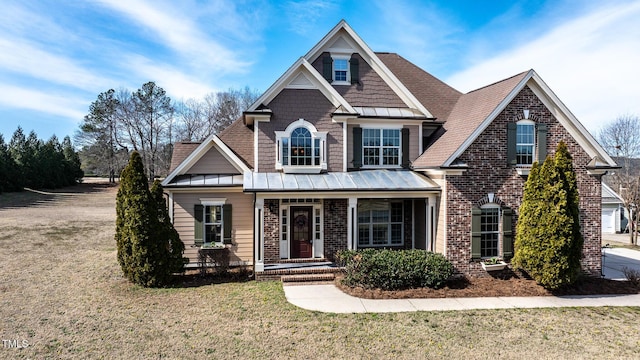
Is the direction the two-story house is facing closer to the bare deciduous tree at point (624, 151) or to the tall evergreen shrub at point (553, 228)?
the tall evergreen shrub

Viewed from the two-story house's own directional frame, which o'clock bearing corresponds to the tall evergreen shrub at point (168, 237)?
The tall evergreen shrub is roughly at 2 o'clock from the two-story house.

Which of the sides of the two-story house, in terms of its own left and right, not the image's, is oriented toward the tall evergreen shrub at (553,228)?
left

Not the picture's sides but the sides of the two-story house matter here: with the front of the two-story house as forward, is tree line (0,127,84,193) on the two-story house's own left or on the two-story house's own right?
on the two-story house's own right

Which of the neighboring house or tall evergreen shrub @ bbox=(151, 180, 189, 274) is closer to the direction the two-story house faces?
the tall evergreen shrub

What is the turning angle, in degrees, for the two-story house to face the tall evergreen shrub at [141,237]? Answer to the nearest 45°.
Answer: approximately 45° to its right

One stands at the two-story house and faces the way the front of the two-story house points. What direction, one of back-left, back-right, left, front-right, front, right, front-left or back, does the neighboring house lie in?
back-left

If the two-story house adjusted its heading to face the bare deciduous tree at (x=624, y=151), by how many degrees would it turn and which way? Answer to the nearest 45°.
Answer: approximately 135° to its left

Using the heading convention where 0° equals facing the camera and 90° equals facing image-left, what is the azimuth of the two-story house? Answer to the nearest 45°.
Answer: approximately 0°
